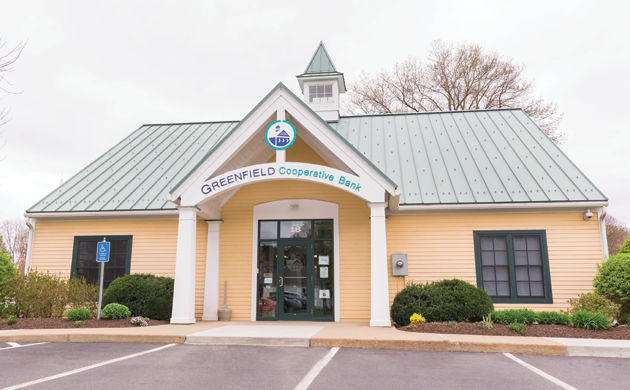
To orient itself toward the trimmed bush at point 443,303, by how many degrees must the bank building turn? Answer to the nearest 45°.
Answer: approximately 45° to its left

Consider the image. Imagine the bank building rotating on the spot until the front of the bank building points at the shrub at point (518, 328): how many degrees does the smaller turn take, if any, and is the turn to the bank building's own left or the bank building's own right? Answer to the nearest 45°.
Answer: approximately 45° to the bank building's own left

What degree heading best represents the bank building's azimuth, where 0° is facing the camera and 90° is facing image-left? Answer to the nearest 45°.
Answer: approximately 0°

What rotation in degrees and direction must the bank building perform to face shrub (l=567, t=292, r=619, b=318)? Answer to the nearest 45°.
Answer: approximately 90° to its left

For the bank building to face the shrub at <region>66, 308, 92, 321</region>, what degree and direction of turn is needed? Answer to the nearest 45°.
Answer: approximately 90° to its right

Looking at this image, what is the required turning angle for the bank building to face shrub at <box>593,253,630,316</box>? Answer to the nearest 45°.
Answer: approximately 90° to its left

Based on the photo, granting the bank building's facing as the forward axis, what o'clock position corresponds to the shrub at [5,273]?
The shrub is roughly at 3 o'clock from the bank building.
